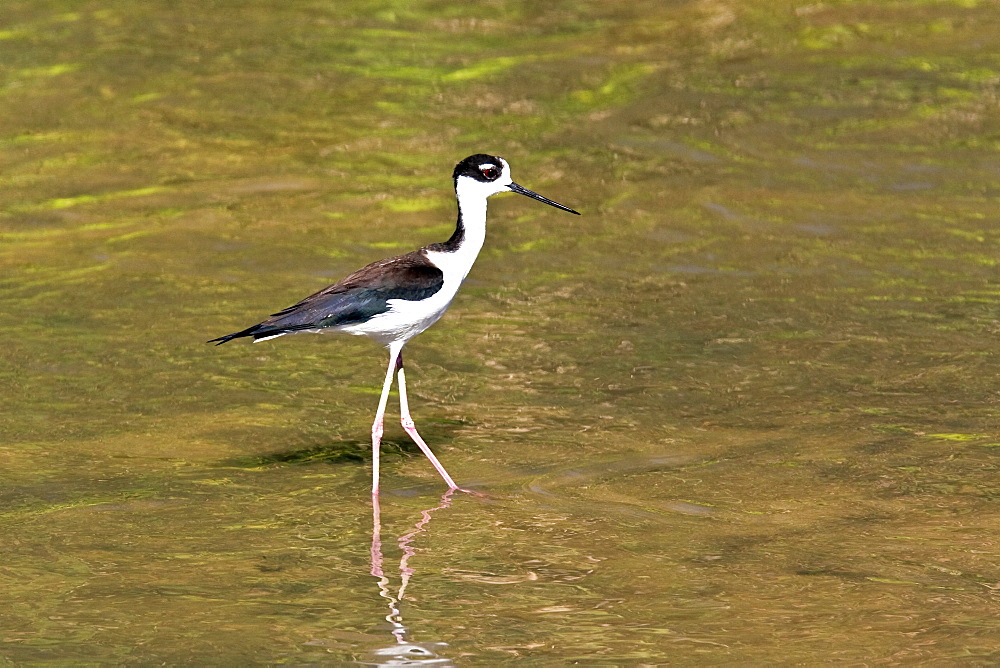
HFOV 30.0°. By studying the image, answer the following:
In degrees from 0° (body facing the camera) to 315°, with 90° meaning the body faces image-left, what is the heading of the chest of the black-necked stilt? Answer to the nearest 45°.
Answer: approximately 270°
